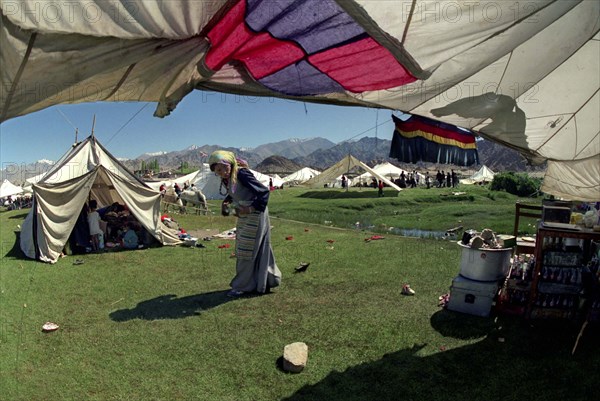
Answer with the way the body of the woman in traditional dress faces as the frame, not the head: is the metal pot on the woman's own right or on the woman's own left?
on the woman's own left

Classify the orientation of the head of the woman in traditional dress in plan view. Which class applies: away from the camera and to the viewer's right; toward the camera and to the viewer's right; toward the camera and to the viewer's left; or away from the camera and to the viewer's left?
toward the camera and to the viewer's left

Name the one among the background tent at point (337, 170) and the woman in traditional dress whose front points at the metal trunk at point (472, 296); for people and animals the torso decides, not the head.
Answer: the background tent

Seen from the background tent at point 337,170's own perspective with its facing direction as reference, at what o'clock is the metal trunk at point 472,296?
The metal trunk is roughly at 12 o'clock from the background tent.

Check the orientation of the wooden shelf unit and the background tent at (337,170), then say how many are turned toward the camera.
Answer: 2

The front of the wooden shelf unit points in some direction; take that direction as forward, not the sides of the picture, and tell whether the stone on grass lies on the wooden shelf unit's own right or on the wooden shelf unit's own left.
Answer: on the wooden shelf unit's own right

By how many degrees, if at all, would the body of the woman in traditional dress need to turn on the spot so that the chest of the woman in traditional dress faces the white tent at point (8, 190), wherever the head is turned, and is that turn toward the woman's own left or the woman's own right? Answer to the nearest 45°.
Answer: approximately 90° to the woman's own right

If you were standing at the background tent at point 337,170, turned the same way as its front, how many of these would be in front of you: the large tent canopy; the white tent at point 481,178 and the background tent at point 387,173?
1

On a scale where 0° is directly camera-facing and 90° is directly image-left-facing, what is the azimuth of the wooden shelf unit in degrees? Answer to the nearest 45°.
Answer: approximately 0°
